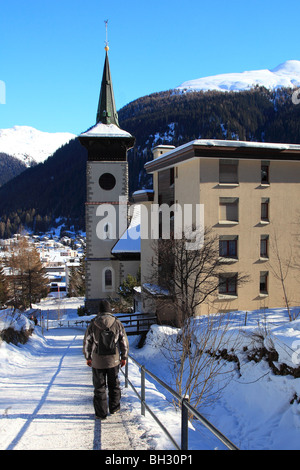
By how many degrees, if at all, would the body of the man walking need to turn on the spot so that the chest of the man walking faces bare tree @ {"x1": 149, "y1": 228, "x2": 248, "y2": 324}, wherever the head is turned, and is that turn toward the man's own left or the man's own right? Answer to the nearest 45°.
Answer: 0° — they already face it

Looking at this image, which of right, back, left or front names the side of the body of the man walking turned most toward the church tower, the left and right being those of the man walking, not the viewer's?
front

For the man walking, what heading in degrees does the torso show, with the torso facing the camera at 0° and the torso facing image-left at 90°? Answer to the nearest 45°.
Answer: approximately 180°

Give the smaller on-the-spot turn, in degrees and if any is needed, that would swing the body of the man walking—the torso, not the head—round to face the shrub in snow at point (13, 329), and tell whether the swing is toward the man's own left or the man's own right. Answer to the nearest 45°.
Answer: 0° — they already face it

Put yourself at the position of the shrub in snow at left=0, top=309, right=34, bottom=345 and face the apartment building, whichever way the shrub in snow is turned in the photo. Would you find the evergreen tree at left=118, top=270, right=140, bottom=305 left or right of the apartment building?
left

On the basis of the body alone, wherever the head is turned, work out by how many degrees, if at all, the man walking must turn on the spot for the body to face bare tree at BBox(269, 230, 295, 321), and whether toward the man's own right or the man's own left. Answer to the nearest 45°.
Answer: approximately 45° to the man's own right
